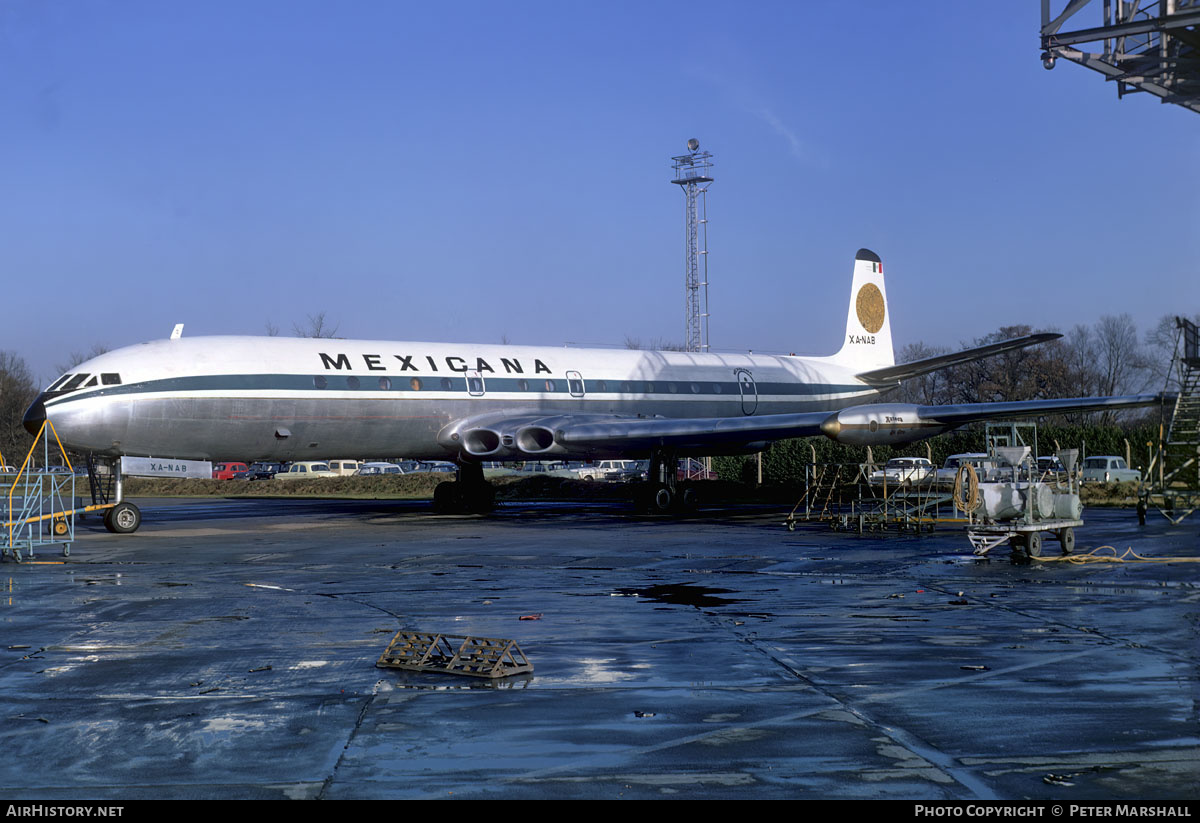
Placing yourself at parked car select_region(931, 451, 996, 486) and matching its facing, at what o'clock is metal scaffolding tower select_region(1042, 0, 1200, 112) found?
The metal scaffolding tower is roughly at 10 o'clock from the parked car.

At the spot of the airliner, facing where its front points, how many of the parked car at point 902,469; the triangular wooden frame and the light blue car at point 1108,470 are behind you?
2

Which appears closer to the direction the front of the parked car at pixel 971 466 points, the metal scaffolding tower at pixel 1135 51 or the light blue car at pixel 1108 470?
the metal scaffolding tower

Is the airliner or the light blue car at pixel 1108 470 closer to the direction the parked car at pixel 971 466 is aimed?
the airliner

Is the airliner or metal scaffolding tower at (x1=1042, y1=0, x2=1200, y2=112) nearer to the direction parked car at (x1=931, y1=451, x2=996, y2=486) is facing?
the airliner

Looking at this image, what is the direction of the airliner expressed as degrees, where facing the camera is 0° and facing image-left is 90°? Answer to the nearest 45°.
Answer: approximately 45°

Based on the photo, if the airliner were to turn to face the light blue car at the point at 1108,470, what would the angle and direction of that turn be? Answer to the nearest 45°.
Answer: approximately 180°

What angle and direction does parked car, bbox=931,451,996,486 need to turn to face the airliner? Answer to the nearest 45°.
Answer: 0° — it already faces it
